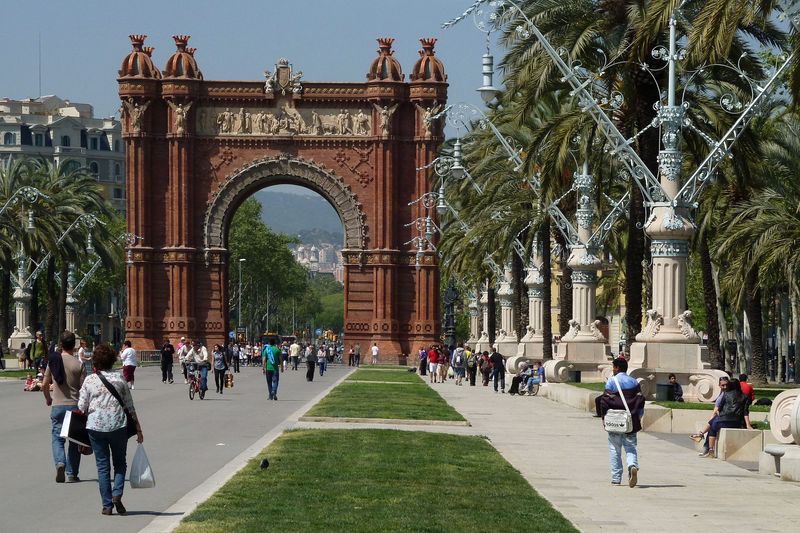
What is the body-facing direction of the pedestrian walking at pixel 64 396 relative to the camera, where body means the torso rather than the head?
away from the camera

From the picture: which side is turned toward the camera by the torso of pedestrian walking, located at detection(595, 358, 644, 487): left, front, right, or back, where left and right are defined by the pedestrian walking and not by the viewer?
back

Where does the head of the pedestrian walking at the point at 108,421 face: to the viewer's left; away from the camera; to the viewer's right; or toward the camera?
away from the camera

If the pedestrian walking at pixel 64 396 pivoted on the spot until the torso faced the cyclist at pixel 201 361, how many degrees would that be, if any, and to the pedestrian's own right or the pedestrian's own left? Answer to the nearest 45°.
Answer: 0° — they already face them

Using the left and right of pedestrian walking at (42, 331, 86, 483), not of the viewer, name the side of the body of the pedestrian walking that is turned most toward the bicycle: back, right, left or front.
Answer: front

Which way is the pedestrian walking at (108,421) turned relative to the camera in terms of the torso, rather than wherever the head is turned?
away from the camera
